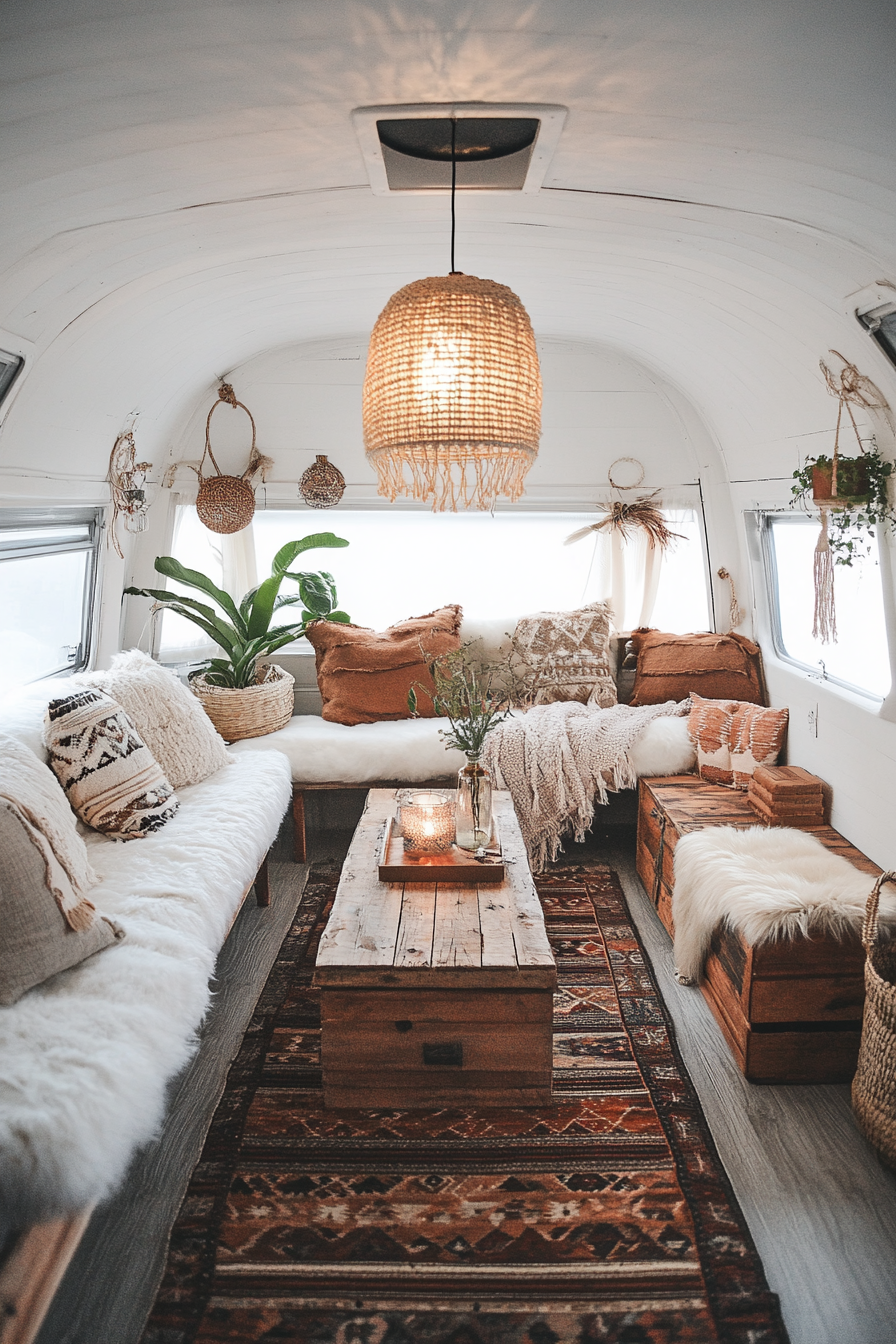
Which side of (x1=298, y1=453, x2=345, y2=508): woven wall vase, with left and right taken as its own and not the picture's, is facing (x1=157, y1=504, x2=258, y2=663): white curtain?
right

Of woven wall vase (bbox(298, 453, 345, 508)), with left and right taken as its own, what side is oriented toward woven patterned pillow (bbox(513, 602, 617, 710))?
left

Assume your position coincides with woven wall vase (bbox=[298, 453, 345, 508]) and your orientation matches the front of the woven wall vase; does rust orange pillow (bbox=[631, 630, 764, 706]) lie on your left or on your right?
on your left

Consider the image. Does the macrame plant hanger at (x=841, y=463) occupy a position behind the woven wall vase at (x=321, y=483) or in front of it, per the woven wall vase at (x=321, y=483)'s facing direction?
in front

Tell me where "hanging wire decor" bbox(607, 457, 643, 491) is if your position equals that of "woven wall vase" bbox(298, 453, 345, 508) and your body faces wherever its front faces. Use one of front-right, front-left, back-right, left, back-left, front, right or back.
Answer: left

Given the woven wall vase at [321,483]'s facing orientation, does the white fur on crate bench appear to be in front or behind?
in front

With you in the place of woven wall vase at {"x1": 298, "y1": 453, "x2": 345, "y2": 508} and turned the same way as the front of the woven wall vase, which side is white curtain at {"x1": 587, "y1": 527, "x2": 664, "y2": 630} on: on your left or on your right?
on your left

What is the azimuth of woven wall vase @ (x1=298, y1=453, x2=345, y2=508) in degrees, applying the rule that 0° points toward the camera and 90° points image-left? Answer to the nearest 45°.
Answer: approximately 0°

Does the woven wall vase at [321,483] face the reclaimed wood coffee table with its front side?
yes

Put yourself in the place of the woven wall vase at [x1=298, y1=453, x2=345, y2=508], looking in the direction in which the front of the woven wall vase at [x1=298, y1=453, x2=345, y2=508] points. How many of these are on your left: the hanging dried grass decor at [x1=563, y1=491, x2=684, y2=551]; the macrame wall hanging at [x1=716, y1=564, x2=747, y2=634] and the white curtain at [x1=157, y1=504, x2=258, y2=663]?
2
